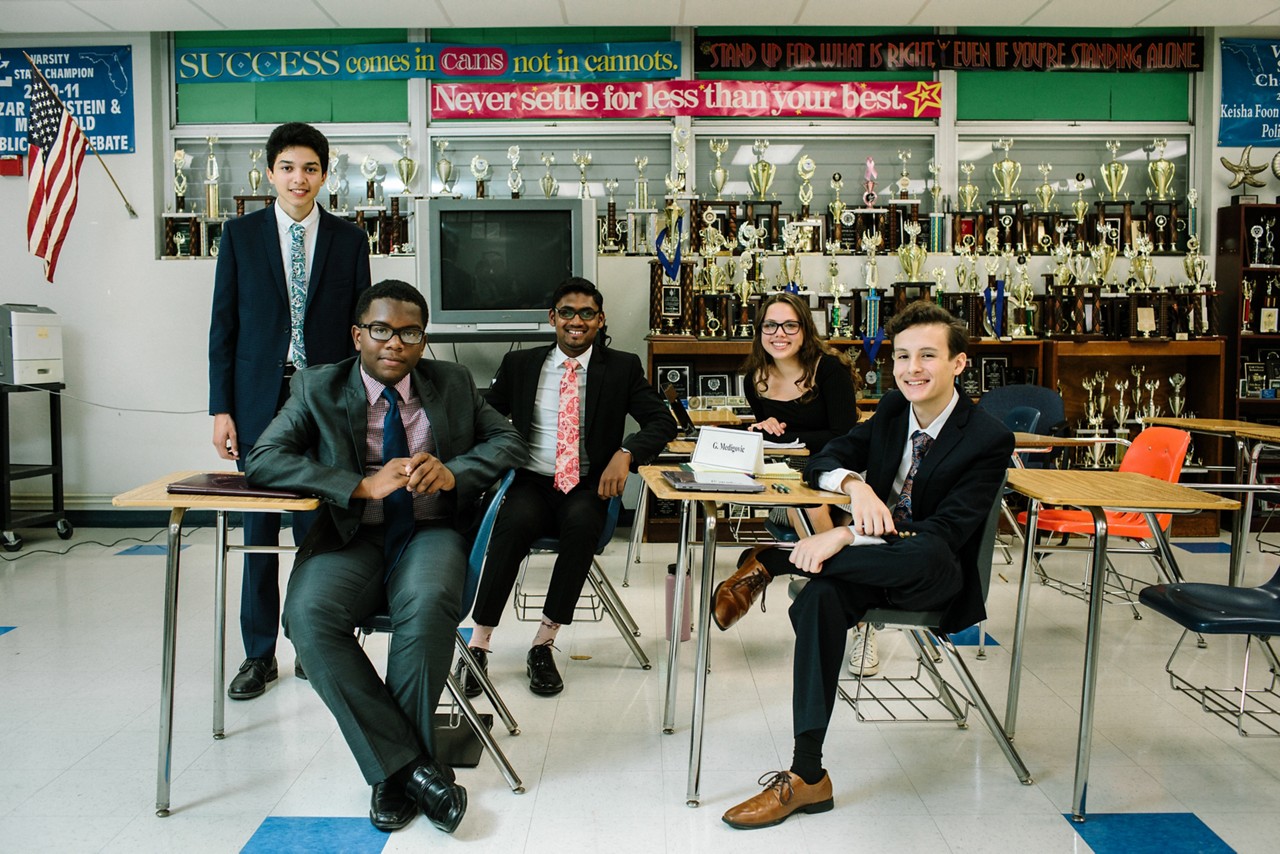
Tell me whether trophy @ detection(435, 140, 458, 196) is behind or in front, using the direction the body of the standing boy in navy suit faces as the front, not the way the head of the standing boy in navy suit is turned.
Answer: behind

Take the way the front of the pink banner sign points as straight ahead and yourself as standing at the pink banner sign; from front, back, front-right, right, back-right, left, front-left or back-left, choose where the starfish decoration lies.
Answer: left

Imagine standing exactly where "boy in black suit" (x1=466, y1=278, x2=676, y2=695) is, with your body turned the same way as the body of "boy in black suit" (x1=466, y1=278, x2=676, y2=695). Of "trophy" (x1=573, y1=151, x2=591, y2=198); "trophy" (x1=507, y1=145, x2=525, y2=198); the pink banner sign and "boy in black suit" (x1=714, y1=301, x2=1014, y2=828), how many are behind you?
3

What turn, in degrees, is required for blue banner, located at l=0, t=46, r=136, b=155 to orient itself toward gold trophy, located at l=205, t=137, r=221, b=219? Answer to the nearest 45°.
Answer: approximately 45° to its left

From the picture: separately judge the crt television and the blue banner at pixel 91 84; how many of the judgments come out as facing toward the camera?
2

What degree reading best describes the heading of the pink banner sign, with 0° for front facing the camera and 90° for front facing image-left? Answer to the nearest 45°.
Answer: approximately 0°

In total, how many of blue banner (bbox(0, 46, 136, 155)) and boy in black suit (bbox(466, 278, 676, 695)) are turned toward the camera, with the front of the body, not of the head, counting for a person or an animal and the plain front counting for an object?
2

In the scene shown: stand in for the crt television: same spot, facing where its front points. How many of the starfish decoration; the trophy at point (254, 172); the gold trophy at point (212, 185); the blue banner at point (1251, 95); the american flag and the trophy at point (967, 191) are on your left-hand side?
3

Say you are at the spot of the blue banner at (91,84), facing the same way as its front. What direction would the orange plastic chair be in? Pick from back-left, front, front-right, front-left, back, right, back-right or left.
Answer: front-left
